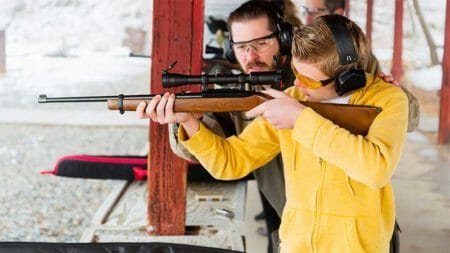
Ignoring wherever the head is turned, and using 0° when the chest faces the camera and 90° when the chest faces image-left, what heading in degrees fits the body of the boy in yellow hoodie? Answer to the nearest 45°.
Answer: approximately 45°

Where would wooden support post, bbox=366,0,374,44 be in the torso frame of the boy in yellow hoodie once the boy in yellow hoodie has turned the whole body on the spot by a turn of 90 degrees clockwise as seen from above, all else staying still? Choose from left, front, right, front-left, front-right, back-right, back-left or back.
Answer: front-right

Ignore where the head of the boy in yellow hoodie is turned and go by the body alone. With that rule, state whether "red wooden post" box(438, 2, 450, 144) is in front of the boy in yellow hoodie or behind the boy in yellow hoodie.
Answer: behind

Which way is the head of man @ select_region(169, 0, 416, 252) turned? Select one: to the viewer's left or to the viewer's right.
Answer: to the viewer's left

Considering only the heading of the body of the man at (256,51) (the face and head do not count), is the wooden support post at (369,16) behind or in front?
behind

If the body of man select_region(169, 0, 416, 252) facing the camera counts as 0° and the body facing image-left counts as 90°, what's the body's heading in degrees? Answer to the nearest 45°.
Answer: approximately 45°

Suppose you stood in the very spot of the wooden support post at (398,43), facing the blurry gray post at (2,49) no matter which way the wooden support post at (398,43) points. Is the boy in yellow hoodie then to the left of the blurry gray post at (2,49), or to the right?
left

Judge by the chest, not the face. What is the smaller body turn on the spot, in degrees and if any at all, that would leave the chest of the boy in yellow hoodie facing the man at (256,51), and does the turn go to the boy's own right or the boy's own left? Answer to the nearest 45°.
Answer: approximately 135° to the boy's own right

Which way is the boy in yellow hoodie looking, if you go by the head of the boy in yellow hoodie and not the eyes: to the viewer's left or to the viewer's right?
to the viewer's left

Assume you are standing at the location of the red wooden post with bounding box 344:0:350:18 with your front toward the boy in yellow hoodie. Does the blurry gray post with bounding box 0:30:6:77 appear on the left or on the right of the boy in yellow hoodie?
right
